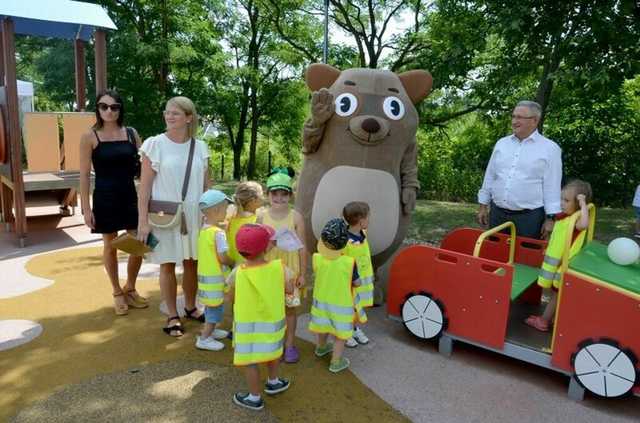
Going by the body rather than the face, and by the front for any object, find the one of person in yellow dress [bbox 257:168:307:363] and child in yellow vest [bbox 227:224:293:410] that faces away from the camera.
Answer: child in yellow vest [bbox 227:224:293:410]

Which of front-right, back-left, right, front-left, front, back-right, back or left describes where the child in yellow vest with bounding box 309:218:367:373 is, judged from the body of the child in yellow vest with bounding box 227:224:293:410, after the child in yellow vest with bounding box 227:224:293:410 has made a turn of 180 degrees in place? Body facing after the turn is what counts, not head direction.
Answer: back-left

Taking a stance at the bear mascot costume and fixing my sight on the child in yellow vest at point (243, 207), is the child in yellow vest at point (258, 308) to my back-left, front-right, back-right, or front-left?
front-left

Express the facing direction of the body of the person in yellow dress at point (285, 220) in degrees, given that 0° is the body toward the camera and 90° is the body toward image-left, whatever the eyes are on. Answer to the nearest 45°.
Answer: approximately 0°

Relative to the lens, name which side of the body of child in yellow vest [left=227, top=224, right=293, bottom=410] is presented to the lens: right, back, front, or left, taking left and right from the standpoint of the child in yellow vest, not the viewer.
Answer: back

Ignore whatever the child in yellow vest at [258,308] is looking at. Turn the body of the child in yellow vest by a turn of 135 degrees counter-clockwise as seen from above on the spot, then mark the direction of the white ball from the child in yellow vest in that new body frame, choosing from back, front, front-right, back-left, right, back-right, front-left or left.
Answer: back-left

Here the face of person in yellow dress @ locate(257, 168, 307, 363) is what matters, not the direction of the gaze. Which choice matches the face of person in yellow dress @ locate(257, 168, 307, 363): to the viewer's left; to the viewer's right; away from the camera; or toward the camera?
toward the camera

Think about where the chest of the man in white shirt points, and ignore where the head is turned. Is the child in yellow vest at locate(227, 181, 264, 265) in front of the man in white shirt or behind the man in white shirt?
in front

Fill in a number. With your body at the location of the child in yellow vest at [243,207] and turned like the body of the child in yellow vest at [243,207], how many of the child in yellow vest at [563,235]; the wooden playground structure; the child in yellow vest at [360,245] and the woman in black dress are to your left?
2

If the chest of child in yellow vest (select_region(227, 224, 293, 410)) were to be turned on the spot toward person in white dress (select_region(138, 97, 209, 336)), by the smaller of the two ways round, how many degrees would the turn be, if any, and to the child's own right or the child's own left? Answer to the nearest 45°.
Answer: approximately 45° to the child's own left

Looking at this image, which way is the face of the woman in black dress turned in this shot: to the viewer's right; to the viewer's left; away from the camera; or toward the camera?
toward the camera

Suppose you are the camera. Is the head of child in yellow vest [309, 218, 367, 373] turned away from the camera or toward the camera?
away from the camera
